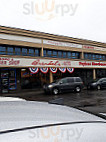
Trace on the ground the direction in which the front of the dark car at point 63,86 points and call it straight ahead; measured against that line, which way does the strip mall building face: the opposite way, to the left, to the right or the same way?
to the left

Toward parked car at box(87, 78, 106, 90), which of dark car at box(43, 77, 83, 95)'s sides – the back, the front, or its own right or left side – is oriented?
back

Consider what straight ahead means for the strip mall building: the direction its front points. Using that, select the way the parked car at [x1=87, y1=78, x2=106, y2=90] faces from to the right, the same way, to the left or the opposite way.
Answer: to the right

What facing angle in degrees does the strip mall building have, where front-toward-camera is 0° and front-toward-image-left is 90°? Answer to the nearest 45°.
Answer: approximately 315°

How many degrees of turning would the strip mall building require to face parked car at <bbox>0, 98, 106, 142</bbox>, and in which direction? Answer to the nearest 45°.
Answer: approximately 45° to its right

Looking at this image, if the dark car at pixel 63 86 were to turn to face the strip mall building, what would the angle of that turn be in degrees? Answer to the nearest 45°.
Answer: approximately 90° to its right

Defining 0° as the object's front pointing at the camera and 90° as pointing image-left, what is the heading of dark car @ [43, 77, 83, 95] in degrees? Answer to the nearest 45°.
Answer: approximately 45°

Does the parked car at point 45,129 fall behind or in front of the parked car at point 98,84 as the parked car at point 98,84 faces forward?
in front

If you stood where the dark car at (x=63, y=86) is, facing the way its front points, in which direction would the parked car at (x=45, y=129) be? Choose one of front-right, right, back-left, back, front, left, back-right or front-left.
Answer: front-left

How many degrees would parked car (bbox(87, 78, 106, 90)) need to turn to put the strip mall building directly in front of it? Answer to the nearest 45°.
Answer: approximately 45° to its right
